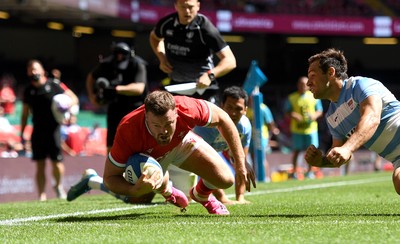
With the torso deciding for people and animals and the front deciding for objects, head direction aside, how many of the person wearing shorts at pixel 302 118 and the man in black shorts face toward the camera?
2

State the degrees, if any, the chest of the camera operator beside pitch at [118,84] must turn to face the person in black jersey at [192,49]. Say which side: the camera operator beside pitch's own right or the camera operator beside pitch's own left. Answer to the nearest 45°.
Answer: approximately 90° to the camera operator beside pitch's own left

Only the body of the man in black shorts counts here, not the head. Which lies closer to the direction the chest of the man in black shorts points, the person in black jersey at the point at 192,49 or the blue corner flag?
the person in black jersey

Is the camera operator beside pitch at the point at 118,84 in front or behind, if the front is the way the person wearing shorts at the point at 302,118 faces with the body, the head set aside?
in front

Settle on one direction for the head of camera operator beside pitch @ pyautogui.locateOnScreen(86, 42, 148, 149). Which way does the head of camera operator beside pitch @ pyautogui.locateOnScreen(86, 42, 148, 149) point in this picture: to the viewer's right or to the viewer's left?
to the viewer's left

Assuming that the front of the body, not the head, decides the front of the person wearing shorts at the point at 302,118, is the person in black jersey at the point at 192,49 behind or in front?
in front

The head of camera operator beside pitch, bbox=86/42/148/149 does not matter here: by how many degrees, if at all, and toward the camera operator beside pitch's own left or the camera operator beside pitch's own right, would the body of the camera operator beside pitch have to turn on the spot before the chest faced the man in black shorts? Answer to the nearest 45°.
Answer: approximately 90° to the camera operator beside pitch's own right

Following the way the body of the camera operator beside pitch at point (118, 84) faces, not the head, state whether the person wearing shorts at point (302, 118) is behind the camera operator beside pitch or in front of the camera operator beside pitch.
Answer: behind
